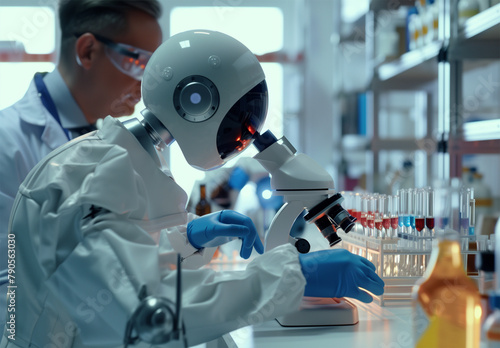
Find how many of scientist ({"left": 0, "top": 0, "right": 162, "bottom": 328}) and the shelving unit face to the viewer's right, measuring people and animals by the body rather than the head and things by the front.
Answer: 1

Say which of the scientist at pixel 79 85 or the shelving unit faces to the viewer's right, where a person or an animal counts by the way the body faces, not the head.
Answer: the scientist

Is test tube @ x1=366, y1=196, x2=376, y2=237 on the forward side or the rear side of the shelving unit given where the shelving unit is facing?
on the forward side

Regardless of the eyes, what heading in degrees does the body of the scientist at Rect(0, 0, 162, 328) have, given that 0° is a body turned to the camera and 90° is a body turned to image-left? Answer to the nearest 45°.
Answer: approximately 270°

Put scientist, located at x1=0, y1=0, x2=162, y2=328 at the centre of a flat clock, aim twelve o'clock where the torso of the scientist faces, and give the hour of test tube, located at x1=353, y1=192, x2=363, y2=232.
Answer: The test tube is roughly at 1 o'clock from the scientist.

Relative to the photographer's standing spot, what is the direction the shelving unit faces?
facing the viewer and to the left of the viewer

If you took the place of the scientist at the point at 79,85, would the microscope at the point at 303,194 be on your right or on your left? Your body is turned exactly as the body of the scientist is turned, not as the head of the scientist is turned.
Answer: on your right

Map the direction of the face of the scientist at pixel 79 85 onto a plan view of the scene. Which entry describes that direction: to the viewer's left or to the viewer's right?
to the viewer's right

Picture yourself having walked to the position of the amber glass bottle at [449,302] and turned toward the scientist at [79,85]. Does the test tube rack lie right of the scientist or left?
right

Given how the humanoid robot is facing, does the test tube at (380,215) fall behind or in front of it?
in front

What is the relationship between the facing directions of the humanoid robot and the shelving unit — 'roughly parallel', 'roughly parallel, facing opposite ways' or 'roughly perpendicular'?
roughly parallel, facing opposite ways

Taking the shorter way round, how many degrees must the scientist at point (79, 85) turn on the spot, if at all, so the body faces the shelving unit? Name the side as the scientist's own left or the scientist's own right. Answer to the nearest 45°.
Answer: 0° — they already face it

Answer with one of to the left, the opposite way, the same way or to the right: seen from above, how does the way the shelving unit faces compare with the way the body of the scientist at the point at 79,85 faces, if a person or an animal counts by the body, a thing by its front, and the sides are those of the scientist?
the opposite way

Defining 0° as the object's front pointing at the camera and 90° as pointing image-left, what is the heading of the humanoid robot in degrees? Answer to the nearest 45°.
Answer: approximately 270°
